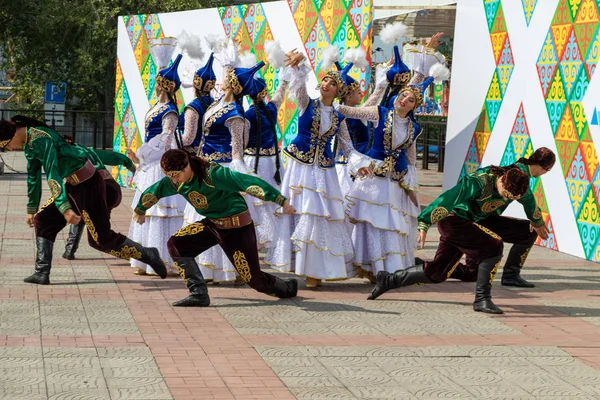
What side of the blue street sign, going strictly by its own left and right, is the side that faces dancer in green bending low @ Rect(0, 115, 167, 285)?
front

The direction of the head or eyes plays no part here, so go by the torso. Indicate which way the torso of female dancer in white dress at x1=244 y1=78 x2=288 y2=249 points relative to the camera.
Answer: away from the camera

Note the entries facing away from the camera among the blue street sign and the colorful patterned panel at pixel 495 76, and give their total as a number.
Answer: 0

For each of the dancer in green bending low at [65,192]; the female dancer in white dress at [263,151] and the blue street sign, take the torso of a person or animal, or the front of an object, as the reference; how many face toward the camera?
1

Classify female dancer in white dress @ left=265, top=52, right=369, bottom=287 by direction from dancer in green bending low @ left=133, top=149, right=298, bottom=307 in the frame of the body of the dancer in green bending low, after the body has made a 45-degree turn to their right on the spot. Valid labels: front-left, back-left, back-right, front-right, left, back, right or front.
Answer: back-right

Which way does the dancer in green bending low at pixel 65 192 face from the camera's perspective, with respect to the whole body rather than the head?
to the viewer's left
